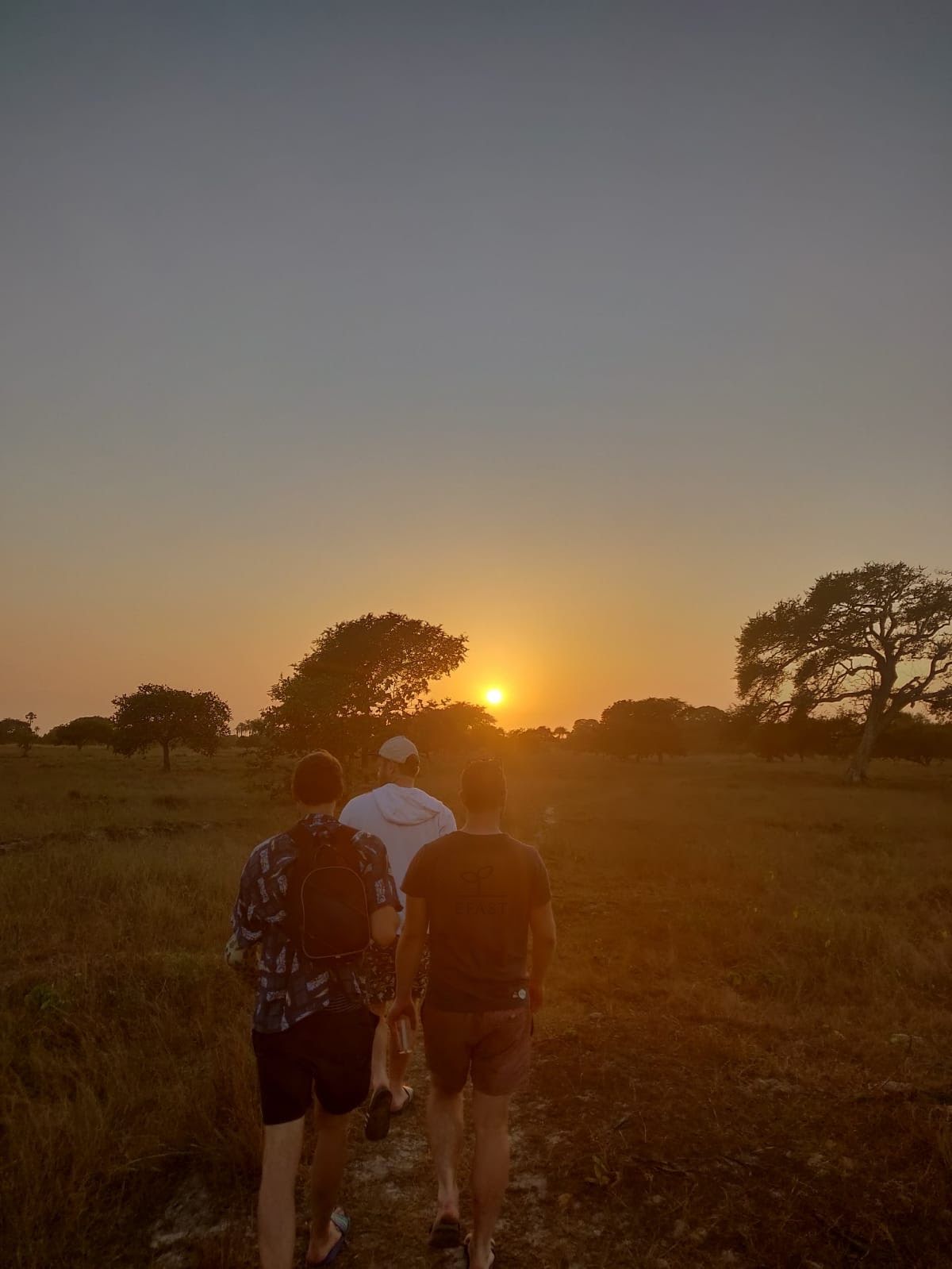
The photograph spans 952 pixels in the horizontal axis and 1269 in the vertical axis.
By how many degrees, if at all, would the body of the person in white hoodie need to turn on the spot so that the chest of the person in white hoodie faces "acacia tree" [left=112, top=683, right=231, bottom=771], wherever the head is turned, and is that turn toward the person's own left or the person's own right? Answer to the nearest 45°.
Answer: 0° — they already face it

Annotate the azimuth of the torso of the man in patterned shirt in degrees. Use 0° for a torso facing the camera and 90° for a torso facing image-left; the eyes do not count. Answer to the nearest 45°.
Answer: approximately 180°

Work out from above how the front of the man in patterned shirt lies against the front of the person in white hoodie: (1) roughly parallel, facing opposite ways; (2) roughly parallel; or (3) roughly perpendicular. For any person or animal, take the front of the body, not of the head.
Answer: roughly parallel

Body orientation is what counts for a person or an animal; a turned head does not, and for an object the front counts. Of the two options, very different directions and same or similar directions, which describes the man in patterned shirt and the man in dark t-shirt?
same or similar directions

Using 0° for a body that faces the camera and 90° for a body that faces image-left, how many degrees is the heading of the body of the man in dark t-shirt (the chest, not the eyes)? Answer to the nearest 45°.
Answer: approximately 180°

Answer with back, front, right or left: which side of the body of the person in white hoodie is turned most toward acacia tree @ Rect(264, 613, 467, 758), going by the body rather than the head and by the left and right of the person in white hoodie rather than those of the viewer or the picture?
front

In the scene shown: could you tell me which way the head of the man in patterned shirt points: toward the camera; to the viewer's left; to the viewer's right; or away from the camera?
away from the camera

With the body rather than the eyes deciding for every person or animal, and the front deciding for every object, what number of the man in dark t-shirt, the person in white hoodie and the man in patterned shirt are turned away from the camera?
3

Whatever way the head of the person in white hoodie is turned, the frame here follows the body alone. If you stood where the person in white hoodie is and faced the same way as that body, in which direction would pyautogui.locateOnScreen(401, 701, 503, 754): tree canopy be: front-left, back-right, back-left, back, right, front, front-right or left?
front

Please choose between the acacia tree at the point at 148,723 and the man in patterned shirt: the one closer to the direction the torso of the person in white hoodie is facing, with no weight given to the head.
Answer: the acacia tree

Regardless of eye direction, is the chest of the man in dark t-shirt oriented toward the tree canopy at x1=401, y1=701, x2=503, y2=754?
yes

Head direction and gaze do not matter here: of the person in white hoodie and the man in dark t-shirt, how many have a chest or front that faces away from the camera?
2

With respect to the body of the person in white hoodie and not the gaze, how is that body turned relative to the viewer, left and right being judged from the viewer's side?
facing away from the viewer

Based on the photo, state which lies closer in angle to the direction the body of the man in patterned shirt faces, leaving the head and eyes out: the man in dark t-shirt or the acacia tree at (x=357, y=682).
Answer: the acacia tree

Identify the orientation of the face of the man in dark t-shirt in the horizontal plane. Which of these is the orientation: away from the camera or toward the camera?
away from the camera
